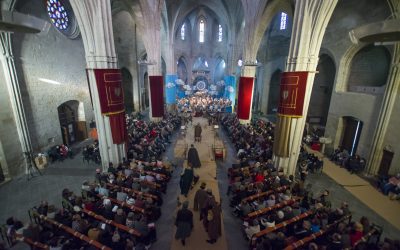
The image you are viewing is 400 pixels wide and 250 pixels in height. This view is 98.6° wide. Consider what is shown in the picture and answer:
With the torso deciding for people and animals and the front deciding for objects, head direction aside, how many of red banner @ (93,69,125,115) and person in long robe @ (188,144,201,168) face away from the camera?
1

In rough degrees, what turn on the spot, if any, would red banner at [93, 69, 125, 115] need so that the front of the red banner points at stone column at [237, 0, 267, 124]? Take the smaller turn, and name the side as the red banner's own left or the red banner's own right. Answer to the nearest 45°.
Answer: approximately 90° to the red banner's own left

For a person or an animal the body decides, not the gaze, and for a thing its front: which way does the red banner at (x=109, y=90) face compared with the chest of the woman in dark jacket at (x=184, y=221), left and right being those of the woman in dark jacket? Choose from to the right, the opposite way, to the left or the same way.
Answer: the opposite way

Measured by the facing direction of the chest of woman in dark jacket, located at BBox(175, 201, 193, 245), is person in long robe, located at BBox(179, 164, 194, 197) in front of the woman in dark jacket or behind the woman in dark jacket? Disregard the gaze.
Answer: in front

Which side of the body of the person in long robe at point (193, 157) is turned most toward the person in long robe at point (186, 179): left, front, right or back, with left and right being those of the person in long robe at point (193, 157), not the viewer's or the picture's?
back

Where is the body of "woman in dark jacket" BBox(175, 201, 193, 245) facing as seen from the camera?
away from the camera

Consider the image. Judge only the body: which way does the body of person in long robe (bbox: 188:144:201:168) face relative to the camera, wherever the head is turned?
away from the camera

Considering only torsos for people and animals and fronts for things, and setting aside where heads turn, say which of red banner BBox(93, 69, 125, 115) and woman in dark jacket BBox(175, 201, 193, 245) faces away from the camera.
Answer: the woman in dark jacket

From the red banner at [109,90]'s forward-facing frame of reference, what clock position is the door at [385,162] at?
The door is roughly at 10 o'clock from the red banner.

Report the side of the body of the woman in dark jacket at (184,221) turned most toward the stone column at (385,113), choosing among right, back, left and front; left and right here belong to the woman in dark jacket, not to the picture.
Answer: right

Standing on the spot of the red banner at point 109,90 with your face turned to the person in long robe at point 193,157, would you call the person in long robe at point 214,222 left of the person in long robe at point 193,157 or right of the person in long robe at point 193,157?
right
